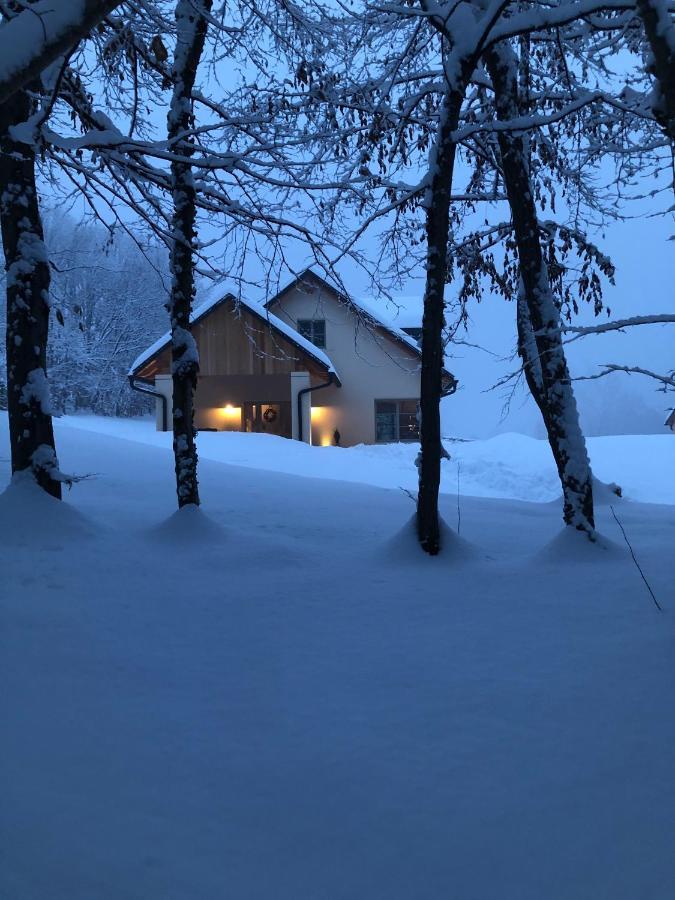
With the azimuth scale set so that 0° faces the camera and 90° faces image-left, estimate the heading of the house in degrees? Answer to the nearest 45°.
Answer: approximately 0°
